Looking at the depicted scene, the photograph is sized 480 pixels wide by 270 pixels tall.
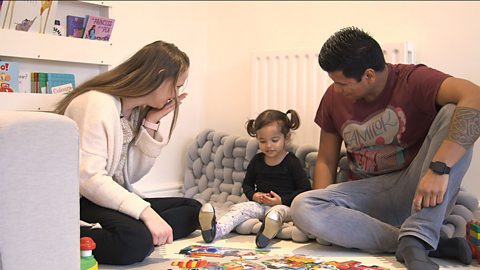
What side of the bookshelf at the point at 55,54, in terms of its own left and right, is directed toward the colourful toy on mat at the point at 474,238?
front

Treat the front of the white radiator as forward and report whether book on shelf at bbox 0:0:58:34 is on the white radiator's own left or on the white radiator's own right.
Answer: on the white radiator's own right

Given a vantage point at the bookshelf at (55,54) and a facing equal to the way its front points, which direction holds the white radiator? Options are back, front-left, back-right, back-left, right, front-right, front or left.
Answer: front-left

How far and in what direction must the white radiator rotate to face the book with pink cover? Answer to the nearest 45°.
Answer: approximately 45° to its right

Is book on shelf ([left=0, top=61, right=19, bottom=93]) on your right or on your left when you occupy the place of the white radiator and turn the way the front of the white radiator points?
on your right

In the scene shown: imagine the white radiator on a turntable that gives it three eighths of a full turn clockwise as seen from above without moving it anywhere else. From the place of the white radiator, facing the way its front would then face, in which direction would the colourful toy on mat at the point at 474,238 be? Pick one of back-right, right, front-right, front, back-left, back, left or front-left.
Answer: back

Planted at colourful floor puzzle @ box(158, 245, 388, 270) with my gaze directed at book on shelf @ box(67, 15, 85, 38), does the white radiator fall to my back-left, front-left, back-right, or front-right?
front-right

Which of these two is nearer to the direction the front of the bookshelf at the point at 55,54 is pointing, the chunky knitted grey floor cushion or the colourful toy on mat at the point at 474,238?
the colourful toy on mat

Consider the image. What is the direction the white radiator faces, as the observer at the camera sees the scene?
facing the viewer

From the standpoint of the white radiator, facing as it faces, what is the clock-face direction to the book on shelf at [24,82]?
The book on shelf is roughly at 2 o'clock from the white radiator.

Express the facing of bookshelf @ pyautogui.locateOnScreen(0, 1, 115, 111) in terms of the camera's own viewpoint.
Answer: facing the viewer and to the right of the viewer

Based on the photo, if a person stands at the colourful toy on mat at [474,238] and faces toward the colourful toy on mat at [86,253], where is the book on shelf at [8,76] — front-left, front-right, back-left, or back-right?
front-right

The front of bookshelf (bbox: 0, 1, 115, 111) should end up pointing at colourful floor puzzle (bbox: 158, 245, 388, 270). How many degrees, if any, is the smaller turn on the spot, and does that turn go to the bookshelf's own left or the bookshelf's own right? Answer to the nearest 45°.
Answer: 0° — it already faces it

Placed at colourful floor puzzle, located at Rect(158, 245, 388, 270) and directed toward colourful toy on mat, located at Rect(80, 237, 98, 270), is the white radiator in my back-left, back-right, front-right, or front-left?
back-right

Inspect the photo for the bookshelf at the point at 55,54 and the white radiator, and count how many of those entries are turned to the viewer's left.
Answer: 0

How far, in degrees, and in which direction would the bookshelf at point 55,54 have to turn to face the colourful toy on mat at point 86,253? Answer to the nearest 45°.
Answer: approximately 45° to its right
